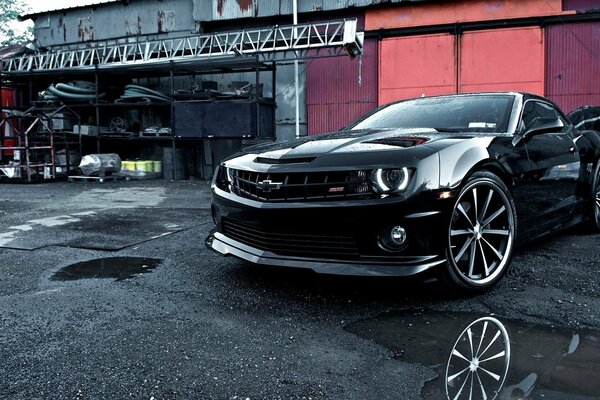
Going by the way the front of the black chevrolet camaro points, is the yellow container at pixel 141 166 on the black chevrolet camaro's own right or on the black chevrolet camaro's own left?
on the black chevrolet camaro's own right

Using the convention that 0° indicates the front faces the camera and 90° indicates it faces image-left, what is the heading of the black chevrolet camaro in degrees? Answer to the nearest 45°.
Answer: approximately 45°
